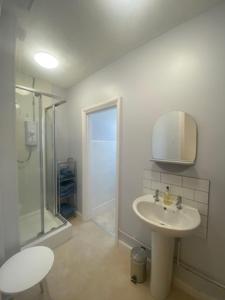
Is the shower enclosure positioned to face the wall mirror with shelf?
yes

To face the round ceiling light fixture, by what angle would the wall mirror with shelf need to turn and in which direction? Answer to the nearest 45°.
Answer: approximately 45° to its right

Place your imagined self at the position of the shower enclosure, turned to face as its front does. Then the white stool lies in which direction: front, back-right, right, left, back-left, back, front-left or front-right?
front-right

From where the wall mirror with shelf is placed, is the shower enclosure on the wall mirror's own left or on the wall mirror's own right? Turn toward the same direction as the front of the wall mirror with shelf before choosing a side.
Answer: on the wall mirror's own right

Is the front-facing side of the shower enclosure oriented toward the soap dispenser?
yes

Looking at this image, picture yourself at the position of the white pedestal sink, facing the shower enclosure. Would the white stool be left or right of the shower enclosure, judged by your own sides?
left

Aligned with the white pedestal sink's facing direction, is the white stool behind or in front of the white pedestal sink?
in front

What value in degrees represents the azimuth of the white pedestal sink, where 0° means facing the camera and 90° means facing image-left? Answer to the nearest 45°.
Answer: approximately 45°

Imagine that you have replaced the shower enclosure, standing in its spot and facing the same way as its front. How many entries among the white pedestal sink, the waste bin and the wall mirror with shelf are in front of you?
3

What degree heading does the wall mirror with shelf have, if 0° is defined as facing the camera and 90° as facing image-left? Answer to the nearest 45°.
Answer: approximately 45°
